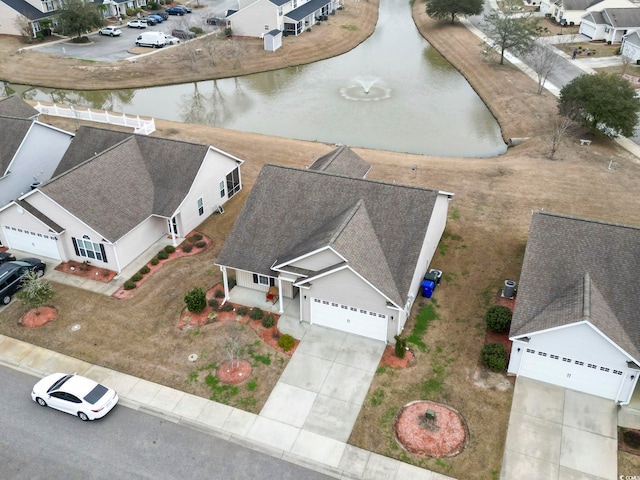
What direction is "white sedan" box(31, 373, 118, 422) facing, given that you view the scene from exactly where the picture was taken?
facing away from the viewer and to the left of the viewer

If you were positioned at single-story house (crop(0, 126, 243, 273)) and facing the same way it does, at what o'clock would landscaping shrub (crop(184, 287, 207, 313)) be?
The landscaping shrub is roughly at 10 o'clock from the single-story house.

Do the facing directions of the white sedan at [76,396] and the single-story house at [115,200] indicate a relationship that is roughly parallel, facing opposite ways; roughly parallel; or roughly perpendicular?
roughly perpendicular

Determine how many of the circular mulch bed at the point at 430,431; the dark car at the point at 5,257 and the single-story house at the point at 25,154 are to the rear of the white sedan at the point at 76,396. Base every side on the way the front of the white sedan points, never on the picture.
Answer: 1

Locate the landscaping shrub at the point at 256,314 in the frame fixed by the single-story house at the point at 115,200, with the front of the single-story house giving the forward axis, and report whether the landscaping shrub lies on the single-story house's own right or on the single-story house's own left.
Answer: on the single-story house's own left

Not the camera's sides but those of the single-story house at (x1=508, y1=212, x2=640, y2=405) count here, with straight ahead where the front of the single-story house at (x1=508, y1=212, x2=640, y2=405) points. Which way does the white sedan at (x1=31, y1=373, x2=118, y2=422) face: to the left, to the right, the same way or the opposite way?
to the right

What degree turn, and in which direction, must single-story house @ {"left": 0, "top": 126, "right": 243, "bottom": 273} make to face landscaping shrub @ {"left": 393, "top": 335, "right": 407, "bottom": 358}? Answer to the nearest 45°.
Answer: approximately 90° to its left

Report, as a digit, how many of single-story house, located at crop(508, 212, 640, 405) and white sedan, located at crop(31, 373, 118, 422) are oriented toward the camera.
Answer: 1

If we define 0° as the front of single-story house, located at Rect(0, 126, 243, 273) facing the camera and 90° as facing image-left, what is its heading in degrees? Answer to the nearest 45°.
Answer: approximately 45°

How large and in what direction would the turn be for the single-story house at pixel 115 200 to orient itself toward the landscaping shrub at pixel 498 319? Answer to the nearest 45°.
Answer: approximately 90° to its left

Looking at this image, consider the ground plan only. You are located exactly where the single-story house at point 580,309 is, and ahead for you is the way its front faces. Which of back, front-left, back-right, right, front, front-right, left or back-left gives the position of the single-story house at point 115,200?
right

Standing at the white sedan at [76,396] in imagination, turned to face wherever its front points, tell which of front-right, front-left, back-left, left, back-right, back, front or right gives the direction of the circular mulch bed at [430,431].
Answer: back

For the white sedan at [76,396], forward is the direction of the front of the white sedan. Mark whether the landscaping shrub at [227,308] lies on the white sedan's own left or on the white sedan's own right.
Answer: on the white sedan's own right

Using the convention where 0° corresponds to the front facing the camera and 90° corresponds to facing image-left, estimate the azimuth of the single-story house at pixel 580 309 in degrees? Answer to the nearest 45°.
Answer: approximately 0°
